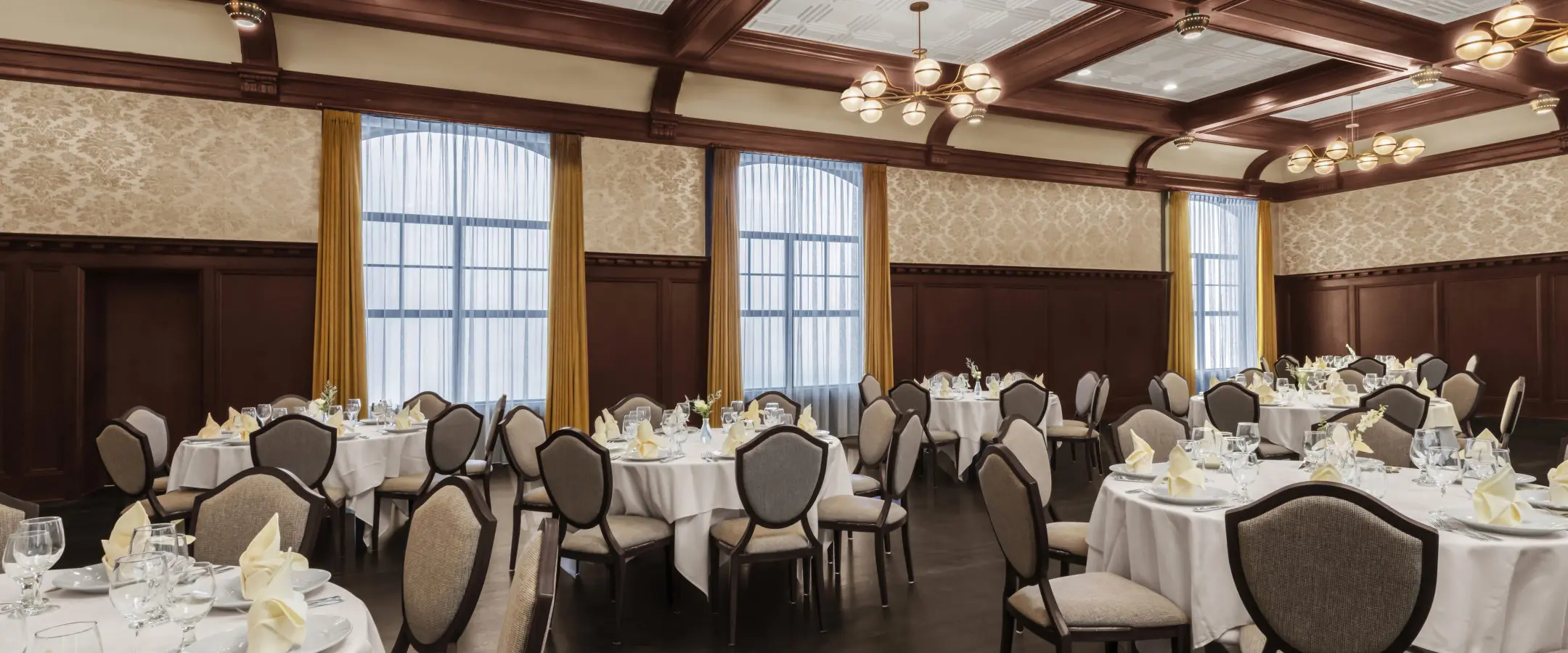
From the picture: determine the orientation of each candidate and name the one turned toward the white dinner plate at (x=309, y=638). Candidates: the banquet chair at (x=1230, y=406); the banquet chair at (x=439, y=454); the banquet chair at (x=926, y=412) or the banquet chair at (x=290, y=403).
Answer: the banquet chair at (x=290, y=403)

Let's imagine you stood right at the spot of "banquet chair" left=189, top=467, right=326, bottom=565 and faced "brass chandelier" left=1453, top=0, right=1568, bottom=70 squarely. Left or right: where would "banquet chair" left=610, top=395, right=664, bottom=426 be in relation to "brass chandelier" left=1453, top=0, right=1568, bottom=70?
left

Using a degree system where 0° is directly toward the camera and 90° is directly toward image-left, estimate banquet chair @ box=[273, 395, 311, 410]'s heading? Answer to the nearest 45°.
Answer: approximately 0°

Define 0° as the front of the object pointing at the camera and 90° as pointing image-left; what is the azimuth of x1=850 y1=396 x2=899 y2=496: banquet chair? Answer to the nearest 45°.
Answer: approximately 45°

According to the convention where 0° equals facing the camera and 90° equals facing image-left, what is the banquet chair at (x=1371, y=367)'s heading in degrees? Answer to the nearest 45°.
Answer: approximately 0°

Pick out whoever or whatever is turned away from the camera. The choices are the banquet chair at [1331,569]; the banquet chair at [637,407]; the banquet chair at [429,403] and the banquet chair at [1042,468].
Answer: the banquet chair at [1331,569]

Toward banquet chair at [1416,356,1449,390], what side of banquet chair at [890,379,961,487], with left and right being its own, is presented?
front

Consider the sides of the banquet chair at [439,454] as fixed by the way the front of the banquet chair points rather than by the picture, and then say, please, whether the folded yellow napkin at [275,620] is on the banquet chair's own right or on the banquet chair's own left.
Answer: on the banquet chair's own left

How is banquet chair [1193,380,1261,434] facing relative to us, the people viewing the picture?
facing away from the viewer and to the right of the viewer

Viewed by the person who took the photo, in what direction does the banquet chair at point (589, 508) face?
facing away from the viewer and to the right of the viewer

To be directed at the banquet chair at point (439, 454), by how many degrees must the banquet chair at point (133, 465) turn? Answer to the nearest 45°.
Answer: approximately 45° to its right

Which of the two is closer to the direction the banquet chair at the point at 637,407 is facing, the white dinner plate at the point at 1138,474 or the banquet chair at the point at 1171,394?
the white dinner plate

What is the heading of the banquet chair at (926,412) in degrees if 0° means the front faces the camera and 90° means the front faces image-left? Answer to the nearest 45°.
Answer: approximately 225°

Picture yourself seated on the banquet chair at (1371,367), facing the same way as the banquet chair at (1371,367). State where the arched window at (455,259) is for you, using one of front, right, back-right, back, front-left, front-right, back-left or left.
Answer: front-right
